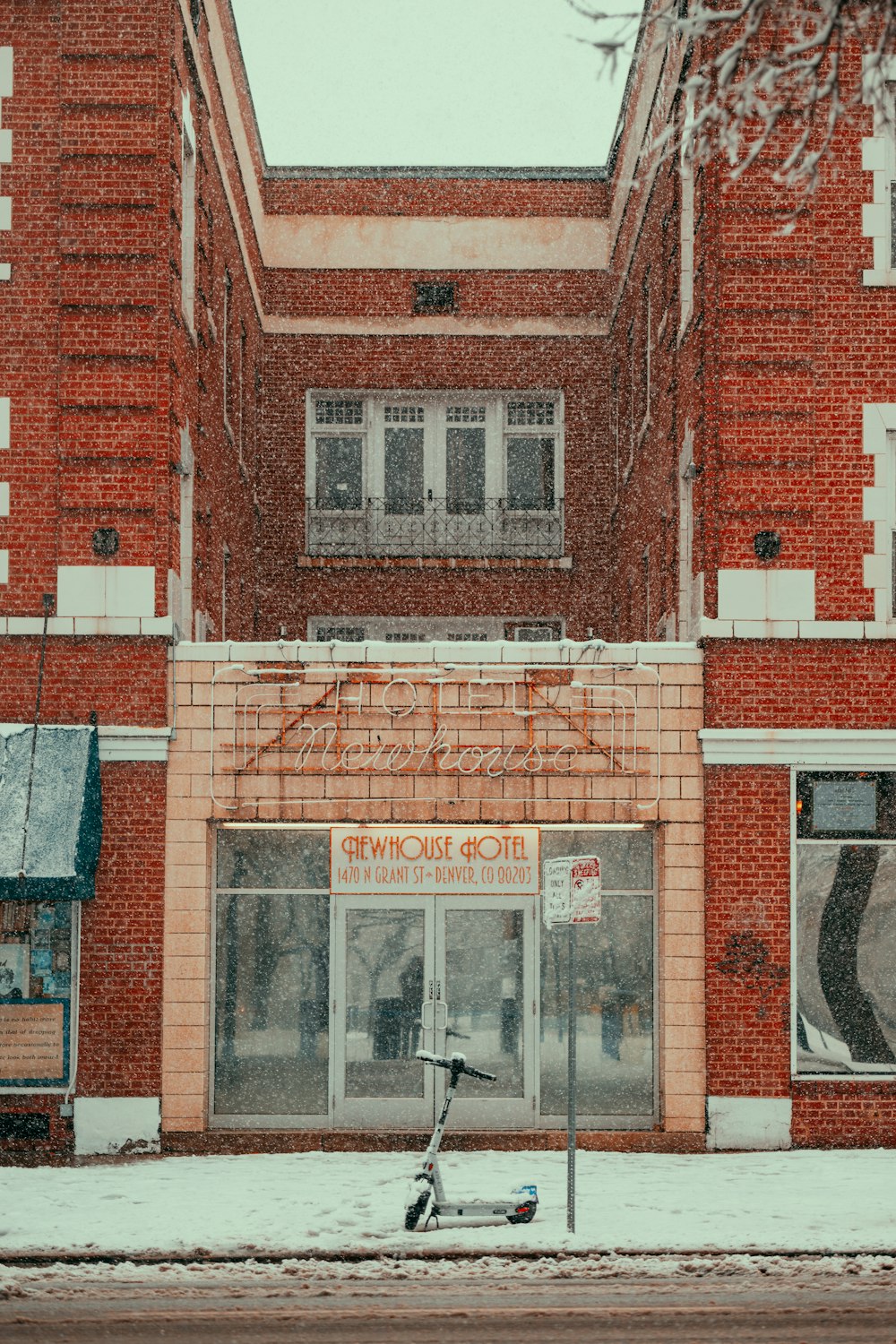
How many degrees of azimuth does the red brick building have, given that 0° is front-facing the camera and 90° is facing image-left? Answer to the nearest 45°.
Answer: approximately 0°

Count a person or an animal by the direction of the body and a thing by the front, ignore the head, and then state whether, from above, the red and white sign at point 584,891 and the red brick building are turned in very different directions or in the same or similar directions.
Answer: same or similar directions

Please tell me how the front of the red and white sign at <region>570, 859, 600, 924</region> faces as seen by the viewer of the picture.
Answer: facing the viewer

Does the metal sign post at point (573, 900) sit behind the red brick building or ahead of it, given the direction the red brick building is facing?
ahead

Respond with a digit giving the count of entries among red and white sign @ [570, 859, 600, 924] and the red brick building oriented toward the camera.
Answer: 2

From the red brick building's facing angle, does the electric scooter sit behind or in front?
in front
